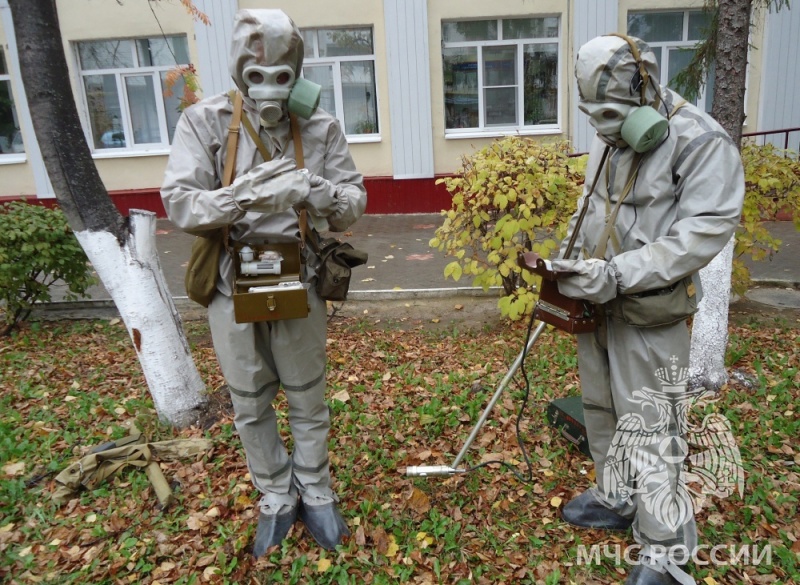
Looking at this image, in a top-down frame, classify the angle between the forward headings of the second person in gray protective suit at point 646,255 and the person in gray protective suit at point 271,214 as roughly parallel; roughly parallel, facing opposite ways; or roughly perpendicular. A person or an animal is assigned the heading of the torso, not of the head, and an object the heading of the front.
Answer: roughly perpendicular

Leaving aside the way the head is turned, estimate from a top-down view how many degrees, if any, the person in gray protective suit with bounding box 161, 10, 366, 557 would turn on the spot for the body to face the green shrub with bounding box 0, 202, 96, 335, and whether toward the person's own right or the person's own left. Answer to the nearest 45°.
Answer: approximately 135° to the person's own right

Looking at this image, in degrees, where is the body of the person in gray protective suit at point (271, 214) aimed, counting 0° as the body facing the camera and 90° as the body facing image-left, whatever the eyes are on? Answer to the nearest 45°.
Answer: approximately 0°

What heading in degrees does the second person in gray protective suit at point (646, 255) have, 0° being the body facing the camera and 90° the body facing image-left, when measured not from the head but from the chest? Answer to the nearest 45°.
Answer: approximately 45°

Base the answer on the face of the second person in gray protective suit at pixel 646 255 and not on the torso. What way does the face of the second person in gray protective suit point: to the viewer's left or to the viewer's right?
to the viewer's left

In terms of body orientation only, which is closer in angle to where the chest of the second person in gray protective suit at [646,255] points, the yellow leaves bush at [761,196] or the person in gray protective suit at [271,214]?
the person in gray protective suit

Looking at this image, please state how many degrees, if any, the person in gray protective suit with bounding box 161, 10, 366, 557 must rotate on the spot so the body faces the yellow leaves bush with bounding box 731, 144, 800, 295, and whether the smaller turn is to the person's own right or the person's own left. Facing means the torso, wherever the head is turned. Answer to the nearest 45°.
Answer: approximately 135° to the person's own left

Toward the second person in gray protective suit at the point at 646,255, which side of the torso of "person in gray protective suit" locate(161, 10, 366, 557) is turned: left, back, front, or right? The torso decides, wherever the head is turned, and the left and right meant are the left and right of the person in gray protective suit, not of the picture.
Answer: left

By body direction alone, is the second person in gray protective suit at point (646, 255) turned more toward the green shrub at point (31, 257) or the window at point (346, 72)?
the green shrub

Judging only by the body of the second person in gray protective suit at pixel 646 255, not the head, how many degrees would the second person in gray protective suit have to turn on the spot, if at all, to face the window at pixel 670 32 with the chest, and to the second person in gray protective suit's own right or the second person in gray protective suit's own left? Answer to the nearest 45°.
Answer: approximately 135° to the second person in gray protective suit's own right
